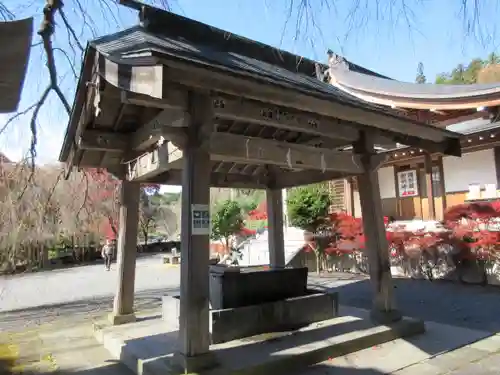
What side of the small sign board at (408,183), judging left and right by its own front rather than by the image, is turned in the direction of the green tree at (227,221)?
right

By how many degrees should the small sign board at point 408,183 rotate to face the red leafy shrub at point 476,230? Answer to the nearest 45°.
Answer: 0° — it already faces it

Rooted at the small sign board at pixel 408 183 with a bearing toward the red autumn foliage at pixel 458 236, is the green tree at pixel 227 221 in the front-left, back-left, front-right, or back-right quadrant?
back-right

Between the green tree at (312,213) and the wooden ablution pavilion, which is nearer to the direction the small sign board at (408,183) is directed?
the wooden ablution pavilion

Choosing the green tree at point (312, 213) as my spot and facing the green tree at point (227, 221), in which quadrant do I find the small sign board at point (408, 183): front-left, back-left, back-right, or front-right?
back-right

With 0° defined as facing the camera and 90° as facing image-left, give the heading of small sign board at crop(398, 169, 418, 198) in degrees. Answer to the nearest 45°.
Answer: approximately 0°

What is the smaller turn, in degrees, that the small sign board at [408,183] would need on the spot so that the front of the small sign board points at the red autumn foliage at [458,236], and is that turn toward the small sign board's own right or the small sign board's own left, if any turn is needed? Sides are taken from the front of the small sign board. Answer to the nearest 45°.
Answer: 0° — it already faces it

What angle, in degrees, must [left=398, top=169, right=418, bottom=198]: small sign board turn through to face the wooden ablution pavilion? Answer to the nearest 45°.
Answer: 0° — it already faces it

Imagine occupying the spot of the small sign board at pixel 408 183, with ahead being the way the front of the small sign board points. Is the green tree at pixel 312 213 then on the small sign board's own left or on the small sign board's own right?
on the small sign board's own right
